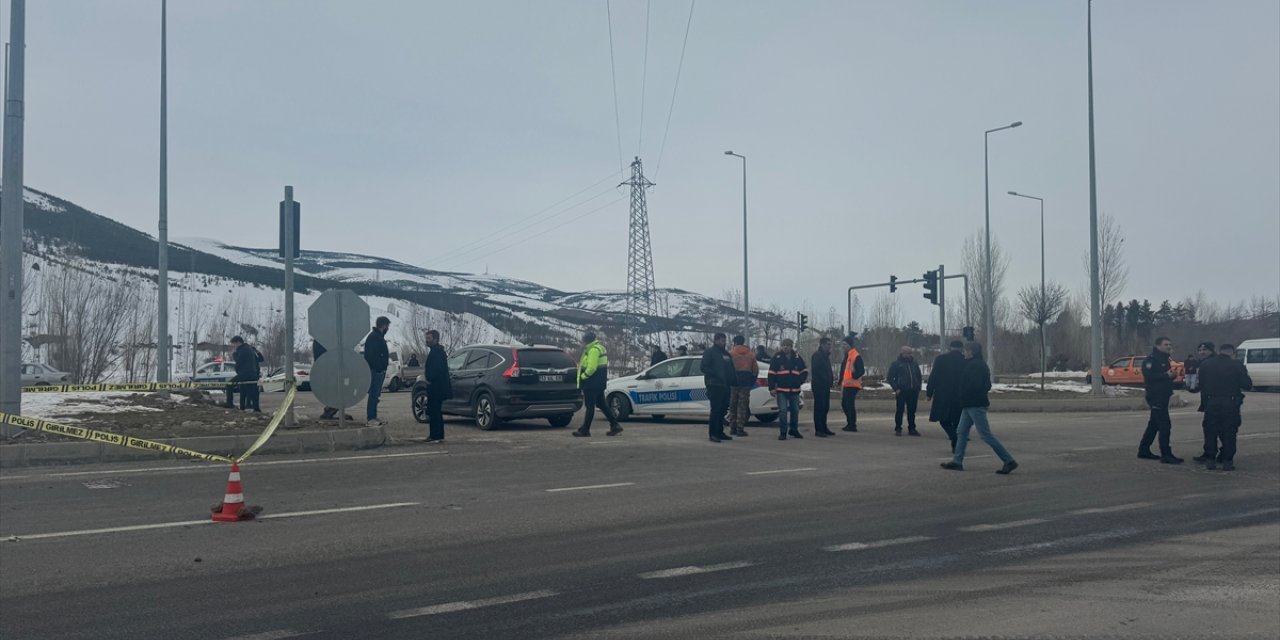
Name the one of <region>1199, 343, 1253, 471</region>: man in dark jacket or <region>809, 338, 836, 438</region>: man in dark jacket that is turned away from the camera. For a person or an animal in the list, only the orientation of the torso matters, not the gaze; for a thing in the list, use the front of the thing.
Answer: <region>1199, 343, 1253, 471</region>: man in dark jacket

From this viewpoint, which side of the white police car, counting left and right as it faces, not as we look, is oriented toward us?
left

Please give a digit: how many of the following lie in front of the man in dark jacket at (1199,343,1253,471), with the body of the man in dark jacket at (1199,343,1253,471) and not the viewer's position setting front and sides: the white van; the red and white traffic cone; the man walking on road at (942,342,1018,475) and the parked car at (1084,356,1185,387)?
2

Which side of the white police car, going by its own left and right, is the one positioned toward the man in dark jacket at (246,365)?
front

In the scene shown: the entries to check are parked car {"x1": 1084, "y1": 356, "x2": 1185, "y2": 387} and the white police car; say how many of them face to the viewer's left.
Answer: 2

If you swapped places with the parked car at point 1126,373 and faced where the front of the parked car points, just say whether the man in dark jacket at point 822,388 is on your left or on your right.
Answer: on your left

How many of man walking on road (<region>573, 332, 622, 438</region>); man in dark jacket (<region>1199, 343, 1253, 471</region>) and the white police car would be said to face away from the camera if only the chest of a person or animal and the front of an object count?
1

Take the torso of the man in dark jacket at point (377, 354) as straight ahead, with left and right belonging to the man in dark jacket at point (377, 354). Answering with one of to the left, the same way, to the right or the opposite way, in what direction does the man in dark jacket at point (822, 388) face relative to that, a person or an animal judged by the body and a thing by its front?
the same way

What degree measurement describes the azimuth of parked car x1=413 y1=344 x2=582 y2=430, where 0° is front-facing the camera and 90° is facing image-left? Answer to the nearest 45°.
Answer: approximately 135°

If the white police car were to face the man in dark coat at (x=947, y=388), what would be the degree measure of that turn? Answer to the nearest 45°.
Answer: approximately 135° to its left

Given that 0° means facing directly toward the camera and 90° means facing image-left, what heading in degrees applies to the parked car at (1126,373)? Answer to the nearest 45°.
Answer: approximately 90°

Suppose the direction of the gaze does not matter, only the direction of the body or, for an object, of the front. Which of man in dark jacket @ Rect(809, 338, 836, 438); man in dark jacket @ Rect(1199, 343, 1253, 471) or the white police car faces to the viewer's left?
the white police car
